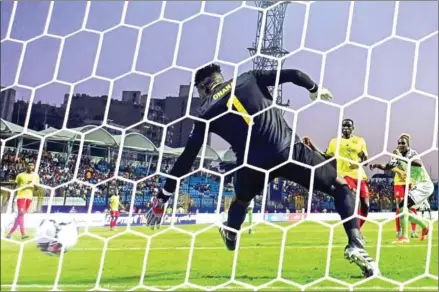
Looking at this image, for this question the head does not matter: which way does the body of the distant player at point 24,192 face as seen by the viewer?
toward the camera

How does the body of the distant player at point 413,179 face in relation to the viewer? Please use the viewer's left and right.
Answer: facing the viewer and to the left of the viewer

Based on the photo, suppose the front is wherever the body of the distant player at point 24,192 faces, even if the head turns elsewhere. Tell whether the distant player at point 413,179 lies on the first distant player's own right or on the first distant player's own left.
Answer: on the first distant player's own left

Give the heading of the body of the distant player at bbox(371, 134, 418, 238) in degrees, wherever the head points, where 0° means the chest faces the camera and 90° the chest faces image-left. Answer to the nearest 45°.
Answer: approximately 45°

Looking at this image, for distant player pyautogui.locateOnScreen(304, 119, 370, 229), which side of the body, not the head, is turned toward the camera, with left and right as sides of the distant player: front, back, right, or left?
front

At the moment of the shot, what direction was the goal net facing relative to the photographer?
facing away from the viewer

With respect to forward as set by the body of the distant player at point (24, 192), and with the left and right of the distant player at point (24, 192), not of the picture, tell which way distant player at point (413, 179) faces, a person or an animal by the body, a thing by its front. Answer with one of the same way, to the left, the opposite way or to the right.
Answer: to the right

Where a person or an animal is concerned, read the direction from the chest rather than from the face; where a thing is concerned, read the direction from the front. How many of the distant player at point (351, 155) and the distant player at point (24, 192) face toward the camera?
2
